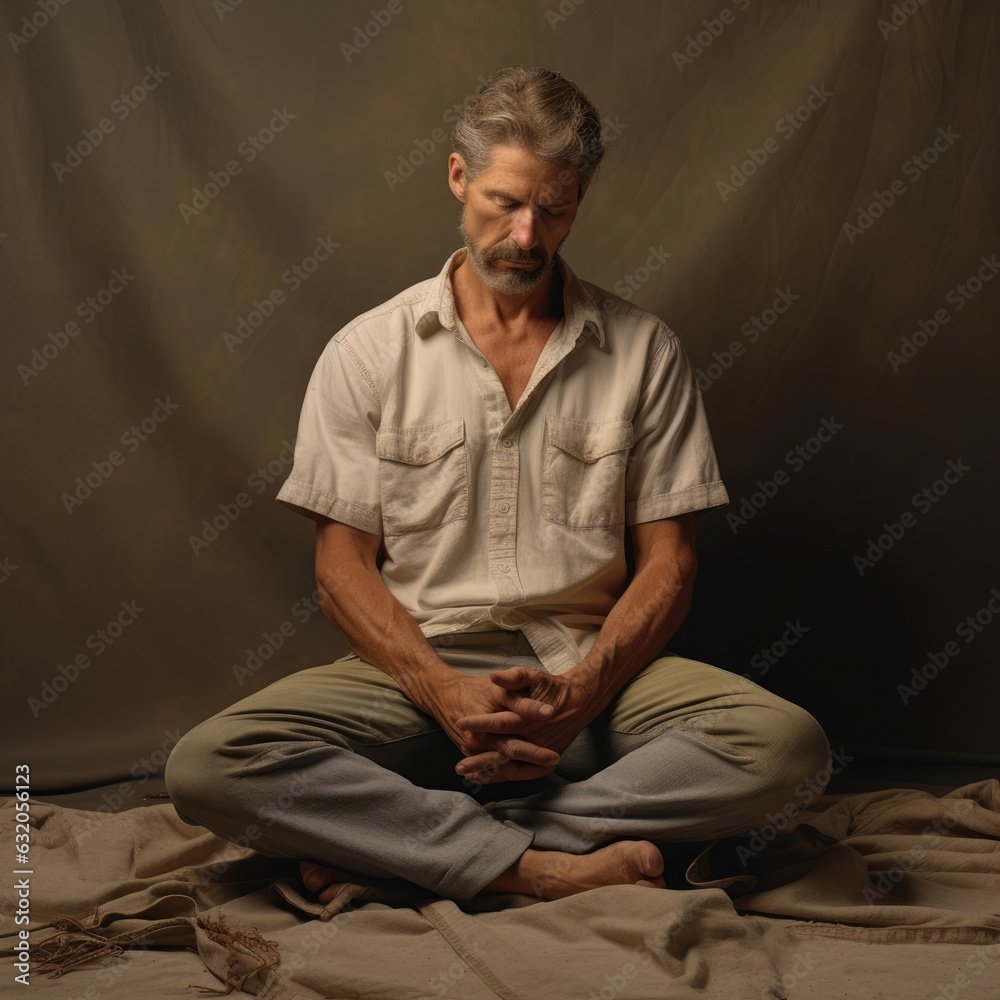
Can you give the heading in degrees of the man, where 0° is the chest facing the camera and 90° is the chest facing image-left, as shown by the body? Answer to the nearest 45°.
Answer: approximately 0°
